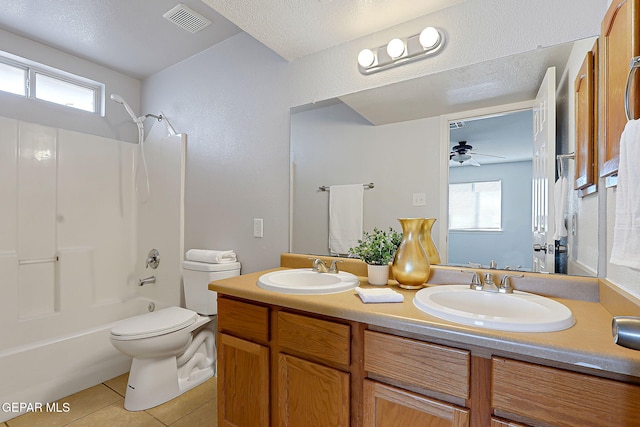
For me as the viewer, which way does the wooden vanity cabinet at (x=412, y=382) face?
facing the viewer and to the left of the viewer

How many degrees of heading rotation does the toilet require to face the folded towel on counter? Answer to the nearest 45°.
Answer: approximately 90° to its left

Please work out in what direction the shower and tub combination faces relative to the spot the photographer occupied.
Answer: facing the viewer and to the right of the viewer

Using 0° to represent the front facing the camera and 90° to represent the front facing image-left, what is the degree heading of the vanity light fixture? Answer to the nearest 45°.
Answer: approximately 45°

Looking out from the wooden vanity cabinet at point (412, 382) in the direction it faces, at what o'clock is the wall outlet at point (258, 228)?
The wall outlet is roughly at 3 o'clock from the wooden vanity cabinet.

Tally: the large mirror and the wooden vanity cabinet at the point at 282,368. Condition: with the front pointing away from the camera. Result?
0

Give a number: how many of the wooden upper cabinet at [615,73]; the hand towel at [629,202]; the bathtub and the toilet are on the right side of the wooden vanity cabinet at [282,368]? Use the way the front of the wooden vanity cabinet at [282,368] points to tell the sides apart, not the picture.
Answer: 2

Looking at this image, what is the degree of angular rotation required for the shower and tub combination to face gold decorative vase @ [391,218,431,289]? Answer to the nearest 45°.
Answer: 0° — it already faces it

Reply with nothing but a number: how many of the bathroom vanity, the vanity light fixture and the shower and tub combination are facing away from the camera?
0

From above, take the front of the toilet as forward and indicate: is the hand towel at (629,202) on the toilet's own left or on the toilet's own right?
on the toilet's own left
